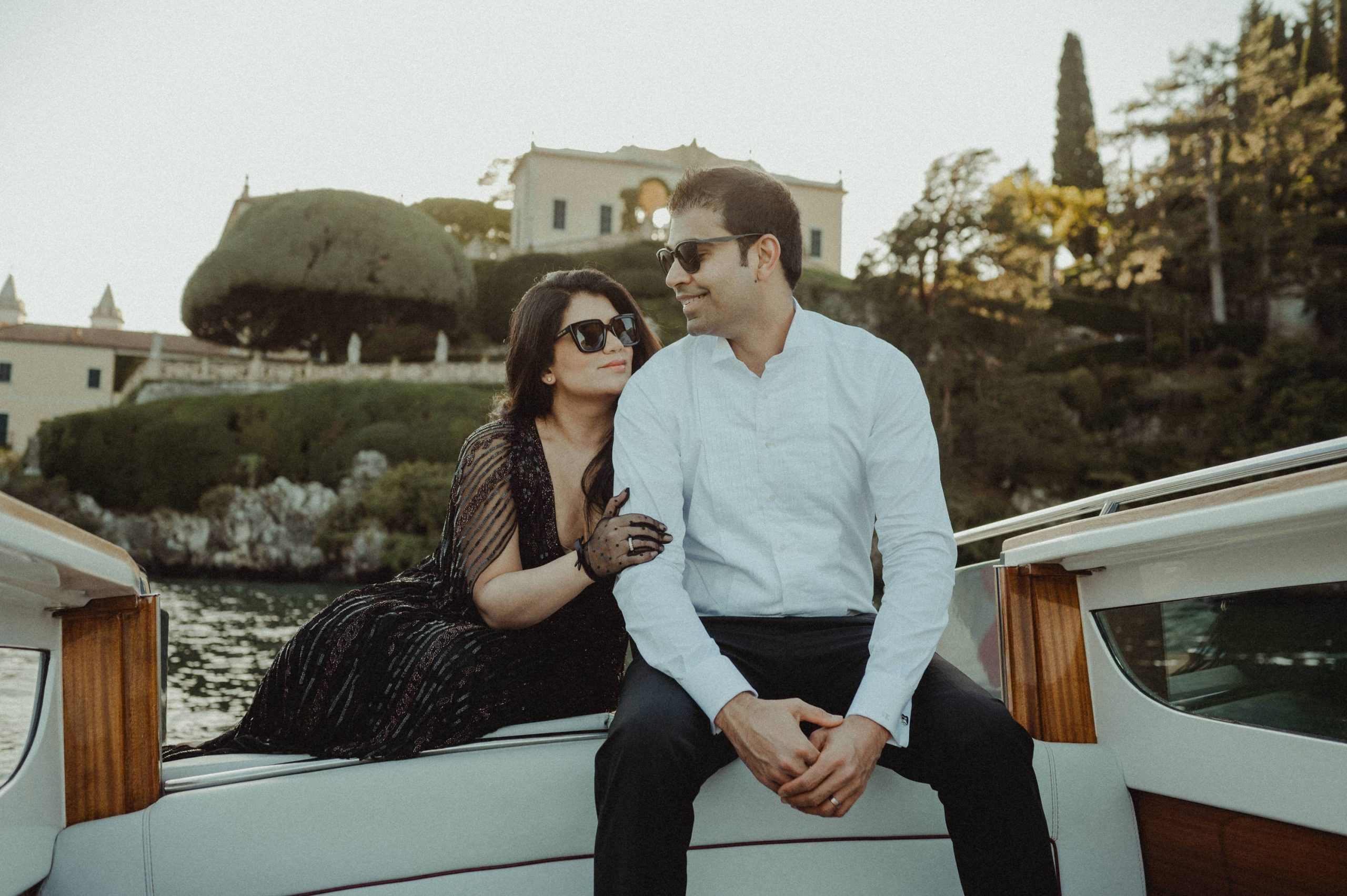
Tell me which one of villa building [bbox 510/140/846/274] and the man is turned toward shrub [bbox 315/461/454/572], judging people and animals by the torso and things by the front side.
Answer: the villa building

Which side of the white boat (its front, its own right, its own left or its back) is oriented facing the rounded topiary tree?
back

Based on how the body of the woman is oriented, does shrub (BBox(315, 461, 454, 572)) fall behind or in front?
behind

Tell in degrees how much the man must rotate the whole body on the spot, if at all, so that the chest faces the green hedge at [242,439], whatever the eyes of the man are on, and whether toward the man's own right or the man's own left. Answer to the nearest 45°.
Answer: approximately 135° to the man's own right

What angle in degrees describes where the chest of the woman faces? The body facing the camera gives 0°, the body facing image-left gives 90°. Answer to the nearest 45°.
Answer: approximately 315°

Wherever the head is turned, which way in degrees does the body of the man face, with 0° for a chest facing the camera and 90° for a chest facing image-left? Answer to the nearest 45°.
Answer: approximately 0°

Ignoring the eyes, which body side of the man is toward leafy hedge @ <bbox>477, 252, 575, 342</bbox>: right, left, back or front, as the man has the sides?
back
